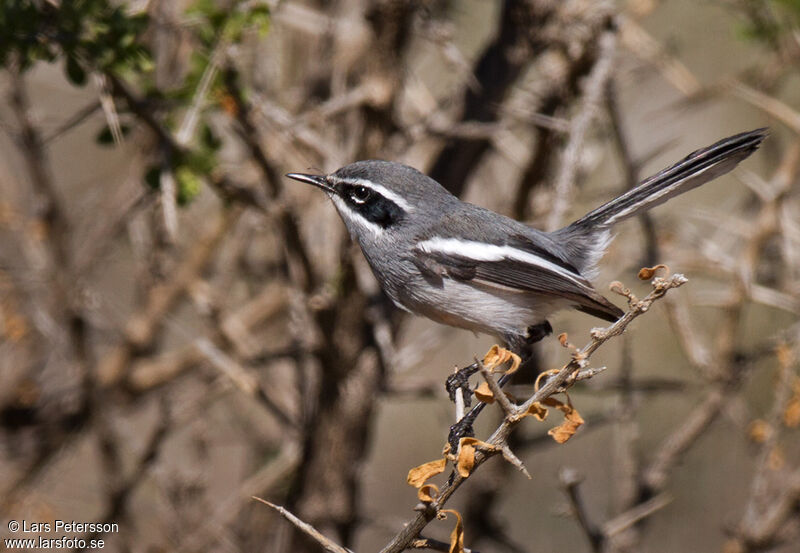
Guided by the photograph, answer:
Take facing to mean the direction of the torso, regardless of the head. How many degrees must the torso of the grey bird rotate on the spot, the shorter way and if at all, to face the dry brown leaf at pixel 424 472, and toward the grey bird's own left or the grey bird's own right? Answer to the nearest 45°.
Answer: approximately 90° to the grey bird's own left

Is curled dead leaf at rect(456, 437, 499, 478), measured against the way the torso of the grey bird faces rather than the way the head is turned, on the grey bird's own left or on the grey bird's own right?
on the grey bird's own left

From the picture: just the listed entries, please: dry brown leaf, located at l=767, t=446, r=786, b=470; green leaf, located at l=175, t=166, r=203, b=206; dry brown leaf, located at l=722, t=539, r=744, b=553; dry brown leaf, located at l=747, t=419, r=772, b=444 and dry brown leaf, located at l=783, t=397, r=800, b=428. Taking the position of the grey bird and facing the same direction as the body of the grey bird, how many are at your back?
4

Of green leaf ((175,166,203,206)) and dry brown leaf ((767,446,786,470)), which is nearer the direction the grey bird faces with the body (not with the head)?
the green leaf

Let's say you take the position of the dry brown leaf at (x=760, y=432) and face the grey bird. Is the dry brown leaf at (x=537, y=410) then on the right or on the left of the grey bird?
left

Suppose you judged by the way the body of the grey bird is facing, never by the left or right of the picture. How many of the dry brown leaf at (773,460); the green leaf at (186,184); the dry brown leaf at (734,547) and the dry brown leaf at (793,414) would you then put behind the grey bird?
3

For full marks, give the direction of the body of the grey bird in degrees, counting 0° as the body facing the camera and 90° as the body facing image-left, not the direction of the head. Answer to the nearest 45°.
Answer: approximately 90°

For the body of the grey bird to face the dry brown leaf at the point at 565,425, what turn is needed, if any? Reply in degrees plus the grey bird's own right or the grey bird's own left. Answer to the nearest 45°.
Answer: approximately 180°
